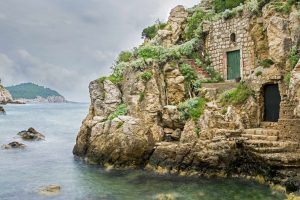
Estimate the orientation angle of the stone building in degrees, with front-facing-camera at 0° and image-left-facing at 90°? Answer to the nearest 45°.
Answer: approximately 0°

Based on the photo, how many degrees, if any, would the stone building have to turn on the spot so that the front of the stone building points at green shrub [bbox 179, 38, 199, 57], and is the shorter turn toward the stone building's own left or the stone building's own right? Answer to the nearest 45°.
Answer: approximately 90° to the stone building's own right

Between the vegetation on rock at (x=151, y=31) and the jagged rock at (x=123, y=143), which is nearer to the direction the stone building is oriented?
the jagged rock

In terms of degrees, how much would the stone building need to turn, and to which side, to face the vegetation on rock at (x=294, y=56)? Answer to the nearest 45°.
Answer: approximately 45° to its left

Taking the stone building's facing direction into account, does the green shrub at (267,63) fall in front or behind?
in front

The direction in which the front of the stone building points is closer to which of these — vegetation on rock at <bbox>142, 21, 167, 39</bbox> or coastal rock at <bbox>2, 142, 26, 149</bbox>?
the coastal rock

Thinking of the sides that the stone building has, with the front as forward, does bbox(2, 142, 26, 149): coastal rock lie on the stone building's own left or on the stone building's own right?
on the stone building's own right
